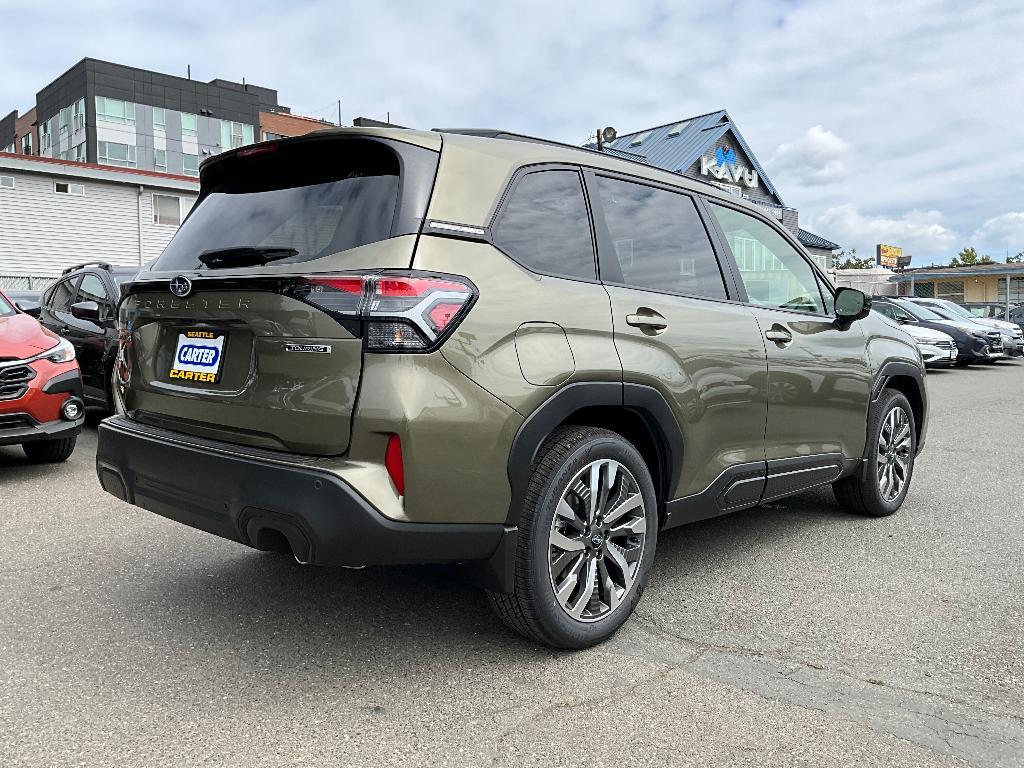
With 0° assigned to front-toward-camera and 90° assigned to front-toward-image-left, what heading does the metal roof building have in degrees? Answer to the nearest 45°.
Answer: approximately 315°

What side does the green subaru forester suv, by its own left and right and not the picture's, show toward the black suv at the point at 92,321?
left

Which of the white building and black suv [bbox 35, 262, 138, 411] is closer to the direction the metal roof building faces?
the black suv

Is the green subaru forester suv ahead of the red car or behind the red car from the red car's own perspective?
ahead

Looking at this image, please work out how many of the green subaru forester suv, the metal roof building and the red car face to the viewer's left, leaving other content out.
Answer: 0

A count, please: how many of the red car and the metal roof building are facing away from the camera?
0

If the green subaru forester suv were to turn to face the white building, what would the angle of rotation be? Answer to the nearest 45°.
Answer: approximately 90° to its left

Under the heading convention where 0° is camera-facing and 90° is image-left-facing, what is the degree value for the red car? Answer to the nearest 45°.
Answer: approximately 315°

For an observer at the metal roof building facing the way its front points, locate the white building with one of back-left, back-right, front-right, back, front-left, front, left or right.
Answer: right

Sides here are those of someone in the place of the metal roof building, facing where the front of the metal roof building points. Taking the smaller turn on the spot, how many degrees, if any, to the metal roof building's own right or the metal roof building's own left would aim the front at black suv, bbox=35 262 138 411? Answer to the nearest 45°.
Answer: approximately 45° to the metal roof building's own right

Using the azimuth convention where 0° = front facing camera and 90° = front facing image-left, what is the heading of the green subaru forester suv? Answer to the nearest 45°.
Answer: approximately 225°

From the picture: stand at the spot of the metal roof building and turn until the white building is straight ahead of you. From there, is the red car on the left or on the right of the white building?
left

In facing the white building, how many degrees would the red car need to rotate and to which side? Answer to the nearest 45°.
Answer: approximately 135° to its left
